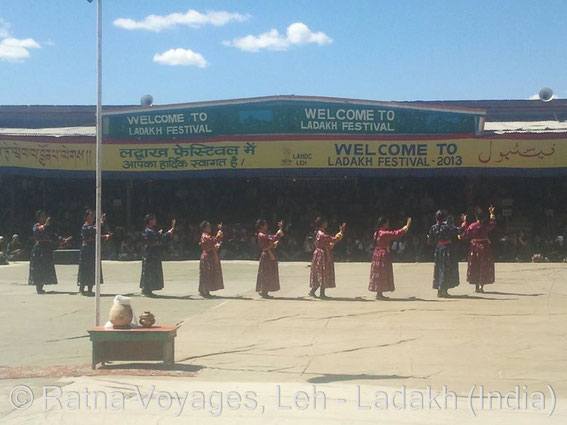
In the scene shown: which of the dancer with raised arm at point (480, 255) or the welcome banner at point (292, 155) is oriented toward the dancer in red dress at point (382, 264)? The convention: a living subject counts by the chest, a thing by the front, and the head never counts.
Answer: the welcome banner

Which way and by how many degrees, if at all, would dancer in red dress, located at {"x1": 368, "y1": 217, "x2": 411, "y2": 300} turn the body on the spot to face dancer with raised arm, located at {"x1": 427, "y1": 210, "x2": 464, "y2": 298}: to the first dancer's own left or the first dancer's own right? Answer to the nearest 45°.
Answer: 0° — they already face them

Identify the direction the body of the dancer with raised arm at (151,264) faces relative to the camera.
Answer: to the viewer's right

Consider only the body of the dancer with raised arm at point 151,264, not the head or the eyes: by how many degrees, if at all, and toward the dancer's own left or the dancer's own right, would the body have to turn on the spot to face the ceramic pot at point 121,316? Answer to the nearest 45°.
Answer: approximately 90° to the dancer's own right

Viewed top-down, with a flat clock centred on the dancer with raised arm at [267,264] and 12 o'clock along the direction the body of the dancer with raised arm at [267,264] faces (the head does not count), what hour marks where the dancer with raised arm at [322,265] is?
the dancer with raised arm at [322,265] is roughly at 12 o'clock from the dancer with raised arm at [267,264].

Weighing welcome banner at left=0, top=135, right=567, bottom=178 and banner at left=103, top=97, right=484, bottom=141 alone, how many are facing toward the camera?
2

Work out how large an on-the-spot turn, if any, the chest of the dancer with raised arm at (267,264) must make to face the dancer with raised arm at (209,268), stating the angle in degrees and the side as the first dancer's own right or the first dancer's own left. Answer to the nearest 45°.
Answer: approximately 180°

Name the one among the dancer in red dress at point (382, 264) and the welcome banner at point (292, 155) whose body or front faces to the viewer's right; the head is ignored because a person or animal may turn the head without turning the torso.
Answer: the dancer in red dress

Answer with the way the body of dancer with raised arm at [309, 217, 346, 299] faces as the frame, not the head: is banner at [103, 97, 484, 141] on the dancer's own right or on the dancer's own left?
on the dancer's own left

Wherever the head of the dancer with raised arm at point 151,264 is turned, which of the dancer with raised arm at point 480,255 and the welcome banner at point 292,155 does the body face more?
the dancer with raised arm

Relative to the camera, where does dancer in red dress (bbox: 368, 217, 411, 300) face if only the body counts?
to the viewer's right

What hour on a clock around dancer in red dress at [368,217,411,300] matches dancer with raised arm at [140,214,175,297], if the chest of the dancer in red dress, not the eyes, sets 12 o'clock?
The dancer with raised arm is roughly at 6 o'clock from the dancer in red dress.
